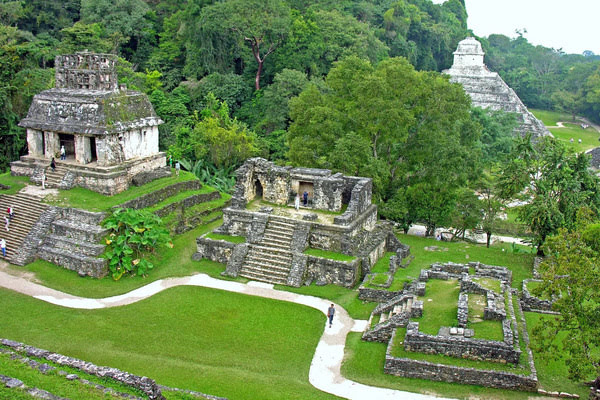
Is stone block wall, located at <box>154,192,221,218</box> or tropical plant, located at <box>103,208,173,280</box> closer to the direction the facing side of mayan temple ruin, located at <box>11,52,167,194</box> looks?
the tropical plant

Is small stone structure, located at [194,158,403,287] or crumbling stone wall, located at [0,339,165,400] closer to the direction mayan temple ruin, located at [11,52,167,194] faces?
the crumbling stone wall

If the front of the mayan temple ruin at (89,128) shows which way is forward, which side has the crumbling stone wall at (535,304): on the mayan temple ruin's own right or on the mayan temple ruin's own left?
on the mayan temple ruin's own left

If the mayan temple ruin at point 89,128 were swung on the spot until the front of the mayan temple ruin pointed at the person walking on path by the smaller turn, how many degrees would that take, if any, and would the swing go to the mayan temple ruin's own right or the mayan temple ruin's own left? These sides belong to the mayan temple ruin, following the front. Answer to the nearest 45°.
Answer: approximately 90° to the mayan temple ruin's own left

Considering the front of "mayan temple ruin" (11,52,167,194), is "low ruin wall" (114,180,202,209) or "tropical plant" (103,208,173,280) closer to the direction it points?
the tropical plant

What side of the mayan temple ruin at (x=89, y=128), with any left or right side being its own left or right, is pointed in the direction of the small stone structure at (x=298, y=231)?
left

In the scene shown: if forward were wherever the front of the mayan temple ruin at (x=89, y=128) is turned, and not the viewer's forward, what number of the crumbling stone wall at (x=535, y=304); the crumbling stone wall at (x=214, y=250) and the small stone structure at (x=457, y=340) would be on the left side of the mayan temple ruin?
3

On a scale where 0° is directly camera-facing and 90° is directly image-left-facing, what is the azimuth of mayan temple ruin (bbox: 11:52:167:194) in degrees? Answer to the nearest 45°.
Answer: approximately 45°

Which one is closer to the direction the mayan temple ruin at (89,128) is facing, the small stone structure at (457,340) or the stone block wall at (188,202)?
the small stone structure

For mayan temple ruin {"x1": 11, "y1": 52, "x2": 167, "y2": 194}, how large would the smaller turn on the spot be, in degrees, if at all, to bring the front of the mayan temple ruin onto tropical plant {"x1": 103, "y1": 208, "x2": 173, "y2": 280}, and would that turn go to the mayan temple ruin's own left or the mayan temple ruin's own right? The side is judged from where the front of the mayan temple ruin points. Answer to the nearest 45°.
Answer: approximately 45° to the mayan temple ruin's own left

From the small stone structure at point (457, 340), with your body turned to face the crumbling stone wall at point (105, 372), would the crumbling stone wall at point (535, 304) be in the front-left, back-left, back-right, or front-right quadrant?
back-right

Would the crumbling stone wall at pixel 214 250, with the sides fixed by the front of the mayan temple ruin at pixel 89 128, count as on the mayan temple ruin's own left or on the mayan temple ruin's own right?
on the mayan temple ruin's own left

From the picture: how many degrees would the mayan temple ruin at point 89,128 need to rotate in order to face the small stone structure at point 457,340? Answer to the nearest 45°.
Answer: approximately 90° to its left

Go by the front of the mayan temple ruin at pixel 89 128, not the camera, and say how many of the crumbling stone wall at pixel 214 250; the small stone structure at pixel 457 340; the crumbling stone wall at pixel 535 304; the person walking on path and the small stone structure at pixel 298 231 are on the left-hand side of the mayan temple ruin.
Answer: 5

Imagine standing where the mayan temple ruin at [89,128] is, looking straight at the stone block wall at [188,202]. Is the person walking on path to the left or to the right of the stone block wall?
right

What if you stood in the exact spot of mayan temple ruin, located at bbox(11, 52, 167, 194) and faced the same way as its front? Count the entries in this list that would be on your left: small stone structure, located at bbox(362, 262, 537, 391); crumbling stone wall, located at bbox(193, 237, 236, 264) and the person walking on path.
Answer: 3
